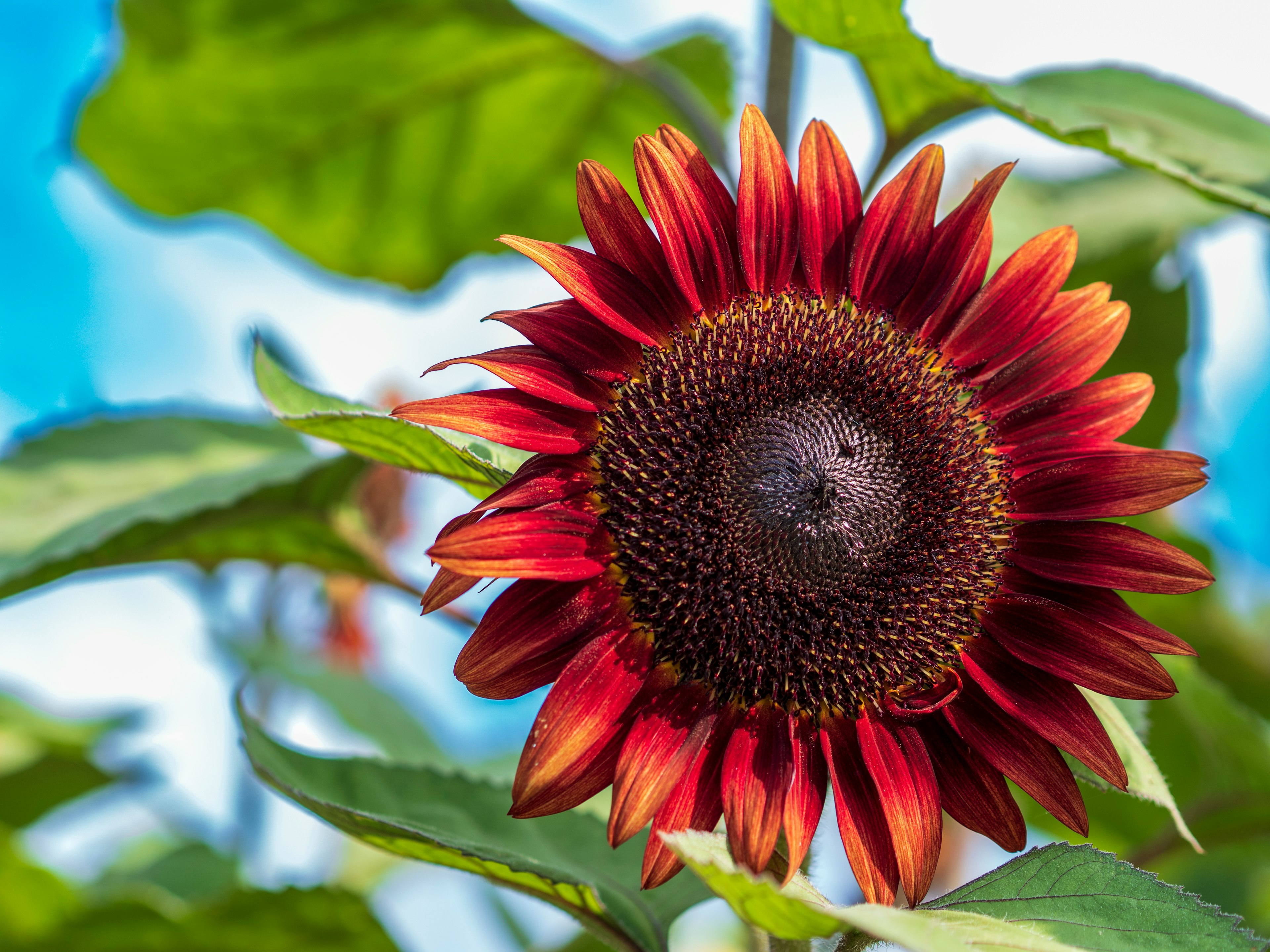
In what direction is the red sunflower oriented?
toward the camera
